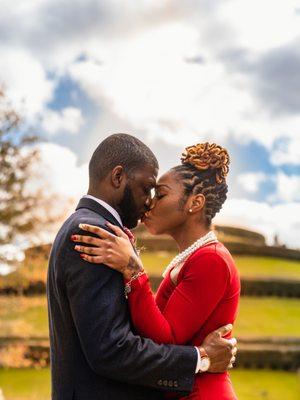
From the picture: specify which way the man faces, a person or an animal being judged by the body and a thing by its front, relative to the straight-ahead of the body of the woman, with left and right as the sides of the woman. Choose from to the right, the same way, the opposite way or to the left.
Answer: the opposite way

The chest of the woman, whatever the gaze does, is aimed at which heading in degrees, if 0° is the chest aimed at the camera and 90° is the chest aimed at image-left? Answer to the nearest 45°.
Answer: approximately 90°

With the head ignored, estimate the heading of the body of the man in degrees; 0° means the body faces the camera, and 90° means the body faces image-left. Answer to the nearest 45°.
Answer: approximately 270°

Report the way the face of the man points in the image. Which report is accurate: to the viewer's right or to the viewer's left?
to the viewer's right
